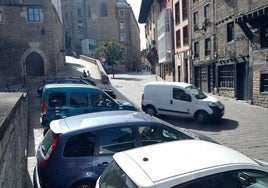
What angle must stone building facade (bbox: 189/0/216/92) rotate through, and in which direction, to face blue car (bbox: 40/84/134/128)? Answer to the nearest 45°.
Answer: approximately 45° to its left

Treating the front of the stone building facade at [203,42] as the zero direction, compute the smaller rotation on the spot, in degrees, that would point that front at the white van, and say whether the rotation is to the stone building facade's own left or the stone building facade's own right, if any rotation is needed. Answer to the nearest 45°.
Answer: approximately 45° to the stone building facade's own left

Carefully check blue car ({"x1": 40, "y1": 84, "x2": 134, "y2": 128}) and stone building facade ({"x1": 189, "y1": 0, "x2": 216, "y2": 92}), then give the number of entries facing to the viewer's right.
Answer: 1

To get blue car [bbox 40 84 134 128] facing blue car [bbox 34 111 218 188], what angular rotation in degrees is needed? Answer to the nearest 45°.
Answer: approximately 90° to its right

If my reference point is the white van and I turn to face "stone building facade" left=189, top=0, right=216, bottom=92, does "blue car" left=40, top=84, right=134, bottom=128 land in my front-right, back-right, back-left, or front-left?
back-left

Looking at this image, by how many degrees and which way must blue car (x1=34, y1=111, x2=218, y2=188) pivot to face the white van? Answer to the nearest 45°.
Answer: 0° — it already faces it

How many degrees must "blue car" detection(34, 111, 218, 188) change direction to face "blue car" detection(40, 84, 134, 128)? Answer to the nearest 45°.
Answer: approximately 45° to its left

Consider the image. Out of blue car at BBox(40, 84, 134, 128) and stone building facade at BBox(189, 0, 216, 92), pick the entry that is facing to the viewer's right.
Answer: the blue car

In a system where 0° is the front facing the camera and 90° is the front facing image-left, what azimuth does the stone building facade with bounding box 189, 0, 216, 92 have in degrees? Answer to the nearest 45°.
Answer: approximately 45°

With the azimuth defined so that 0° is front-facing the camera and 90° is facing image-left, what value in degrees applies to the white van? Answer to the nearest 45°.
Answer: approximately 315°

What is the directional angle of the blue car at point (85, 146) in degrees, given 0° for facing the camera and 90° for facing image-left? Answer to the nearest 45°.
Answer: approximately 225°

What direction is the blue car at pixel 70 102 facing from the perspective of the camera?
to the viewer's right

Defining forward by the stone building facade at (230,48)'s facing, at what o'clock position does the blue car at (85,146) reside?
The blue car is roughly at 11 o'clock from the stone building facade.

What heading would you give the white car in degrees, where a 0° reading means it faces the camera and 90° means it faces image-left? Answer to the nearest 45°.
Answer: approximately 225°

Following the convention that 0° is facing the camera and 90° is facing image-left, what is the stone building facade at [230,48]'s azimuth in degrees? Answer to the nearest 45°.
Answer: approximately 45°

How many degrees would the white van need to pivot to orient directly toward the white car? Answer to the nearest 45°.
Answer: approximately 45° to its right

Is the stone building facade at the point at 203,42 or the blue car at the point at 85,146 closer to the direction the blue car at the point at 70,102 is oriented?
the stone building facade

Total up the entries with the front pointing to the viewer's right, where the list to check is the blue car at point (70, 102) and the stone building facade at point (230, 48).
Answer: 1
